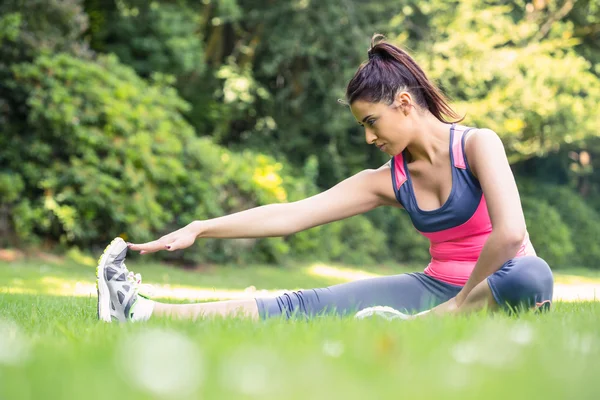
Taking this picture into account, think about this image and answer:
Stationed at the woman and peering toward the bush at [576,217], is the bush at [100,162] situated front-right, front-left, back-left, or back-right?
front-left

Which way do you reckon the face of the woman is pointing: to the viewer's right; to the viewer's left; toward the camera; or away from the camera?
to the viewer's left

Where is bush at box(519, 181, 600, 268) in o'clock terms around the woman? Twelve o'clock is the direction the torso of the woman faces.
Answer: The bush is roughly at 5 o'clock from the woman.

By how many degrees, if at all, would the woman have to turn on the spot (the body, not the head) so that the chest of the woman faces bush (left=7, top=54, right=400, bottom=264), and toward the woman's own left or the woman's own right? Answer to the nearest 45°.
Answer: approximately 90° to the woman's own right

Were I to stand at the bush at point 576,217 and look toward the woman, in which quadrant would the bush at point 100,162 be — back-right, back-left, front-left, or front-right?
front-right

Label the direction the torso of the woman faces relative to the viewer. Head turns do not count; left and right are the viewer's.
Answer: facing the viewer and to the left of the viewer
